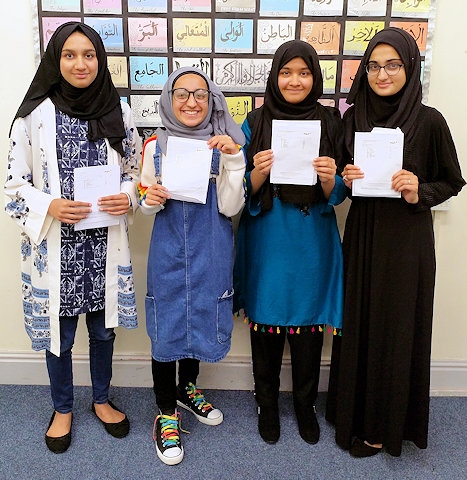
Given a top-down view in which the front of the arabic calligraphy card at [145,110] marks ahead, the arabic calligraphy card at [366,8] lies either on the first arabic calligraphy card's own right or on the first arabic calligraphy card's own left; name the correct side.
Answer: on the first arabic calligraphy card's own left

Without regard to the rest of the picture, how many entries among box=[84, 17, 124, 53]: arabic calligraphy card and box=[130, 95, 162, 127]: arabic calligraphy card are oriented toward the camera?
2

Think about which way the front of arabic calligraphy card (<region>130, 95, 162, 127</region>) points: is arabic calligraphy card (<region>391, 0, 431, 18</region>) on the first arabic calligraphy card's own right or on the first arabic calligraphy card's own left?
on the first arabic calligraphy card's own left
